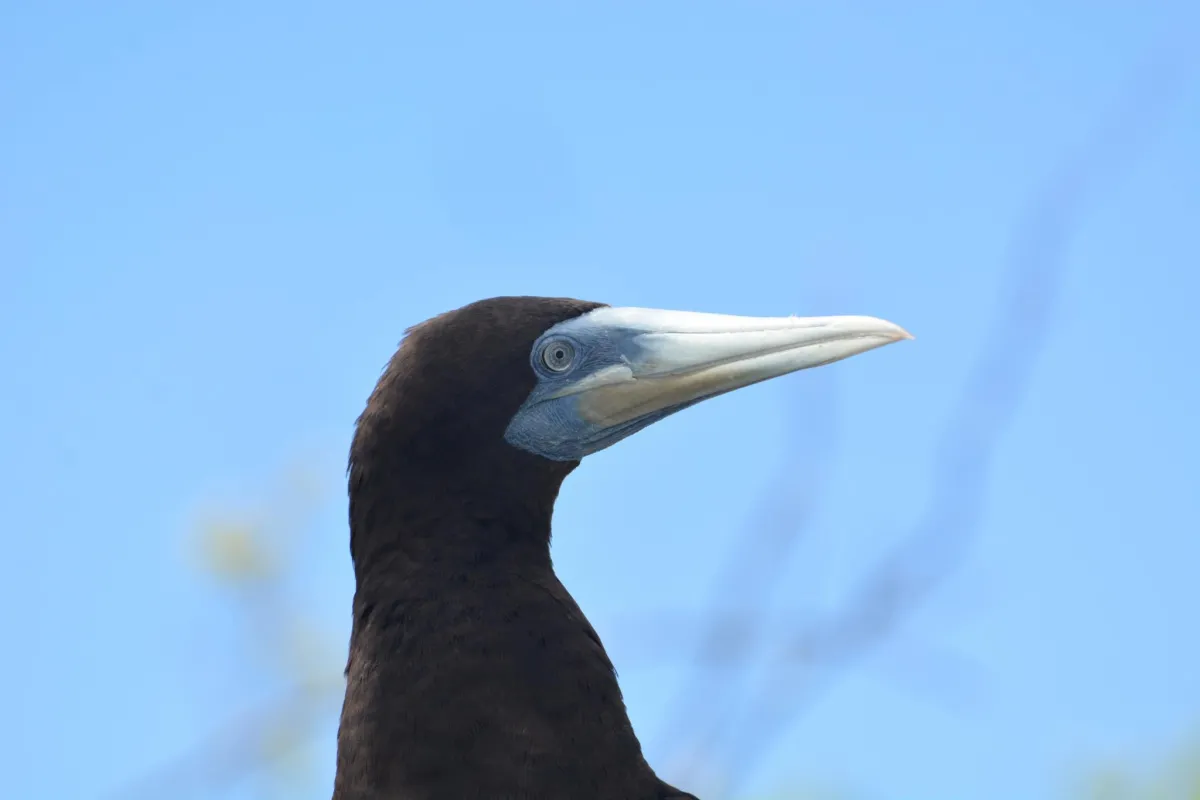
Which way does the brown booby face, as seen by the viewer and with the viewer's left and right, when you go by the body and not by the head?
facing to the right of the viewer
